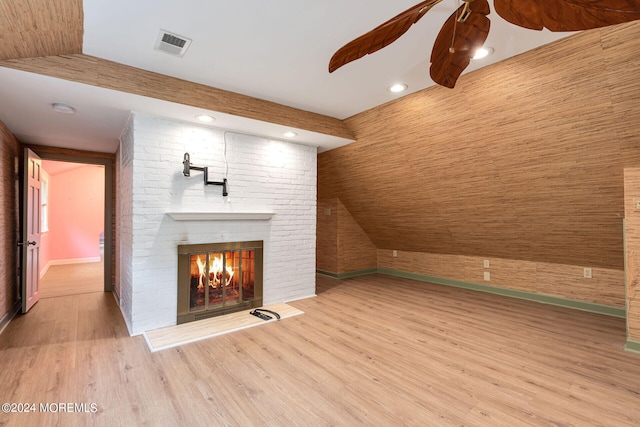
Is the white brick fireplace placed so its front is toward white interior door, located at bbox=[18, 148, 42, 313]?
no

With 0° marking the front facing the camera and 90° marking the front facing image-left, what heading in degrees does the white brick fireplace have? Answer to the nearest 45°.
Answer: approximately 315°

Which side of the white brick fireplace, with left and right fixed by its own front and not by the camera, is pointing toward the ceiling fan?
front

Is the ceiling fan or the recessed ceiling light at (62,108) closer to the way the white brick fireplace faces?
the ceiling fan

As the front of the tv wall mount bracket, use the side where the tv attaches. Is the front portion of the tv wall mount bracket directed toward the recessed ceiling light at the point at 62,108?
no

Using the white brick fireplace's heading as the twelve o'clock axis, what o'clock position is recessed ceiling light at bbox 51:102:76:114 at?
The recessed ceiling light is roughly at 4 o'clock from the white brick fireplace.

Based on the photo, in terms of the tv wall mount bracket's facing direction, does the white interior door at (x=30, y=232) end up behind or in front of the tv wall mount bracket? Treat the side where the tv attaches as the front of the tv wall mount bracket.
behind

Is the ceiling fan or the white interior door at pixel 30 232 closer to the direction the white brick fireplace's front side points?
the ceiling fan
